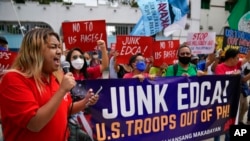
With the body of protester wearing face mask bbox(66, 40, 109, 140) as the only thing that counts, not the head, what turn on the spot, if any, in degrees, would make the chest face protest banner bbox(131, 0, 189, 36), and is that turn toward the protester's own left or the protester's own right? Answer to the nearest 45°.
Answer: approximately 135° to the protester's own left

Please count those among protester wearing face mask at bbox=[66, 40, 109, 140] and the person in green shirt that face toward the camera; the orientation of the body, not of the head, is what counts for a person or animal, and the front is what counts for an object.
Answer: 2

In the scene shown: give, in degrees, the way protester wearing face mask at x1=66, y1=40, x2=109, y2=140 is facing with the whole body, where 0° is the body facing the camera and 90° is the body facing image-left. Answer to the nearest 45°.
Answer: approximately 0°

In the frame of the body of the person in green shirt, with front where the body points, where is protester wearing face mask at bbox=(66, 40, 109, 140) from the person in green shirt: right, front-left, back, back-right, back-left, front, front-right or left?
front-right

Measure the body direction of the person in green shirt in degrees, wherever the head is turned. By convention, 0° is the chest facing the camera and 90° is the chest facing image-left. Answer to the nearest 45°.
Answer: approximately 0°

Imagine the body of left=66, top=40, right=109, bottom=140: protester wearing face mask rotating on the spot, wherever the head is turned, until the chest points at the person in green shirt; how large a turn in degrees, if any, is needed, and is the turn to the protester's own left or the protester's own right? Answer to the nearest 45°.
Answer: approximately 90° to the protester's own left
